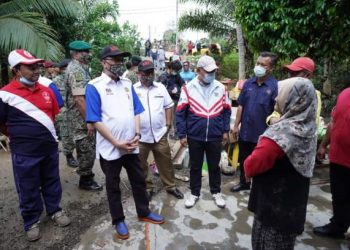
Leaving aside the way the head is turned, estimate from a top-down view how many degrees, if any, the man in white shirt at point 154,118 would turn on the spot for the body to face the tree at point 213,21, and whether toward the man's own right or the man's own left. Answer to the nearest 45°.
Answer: approximately 180°

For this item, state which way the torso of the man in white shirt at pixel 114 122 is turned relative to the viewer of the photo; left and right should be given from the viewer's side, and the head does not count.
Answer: facing the viewer and to the right of the viewer

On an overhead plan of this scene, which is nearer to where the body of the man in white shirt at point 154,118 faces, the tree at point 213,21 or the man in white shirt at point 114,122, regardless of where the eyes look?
the man in white shirt

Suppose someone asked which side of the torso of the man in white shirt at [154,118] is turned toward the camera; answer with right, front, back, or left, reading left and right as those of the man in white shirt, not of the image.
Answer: front
